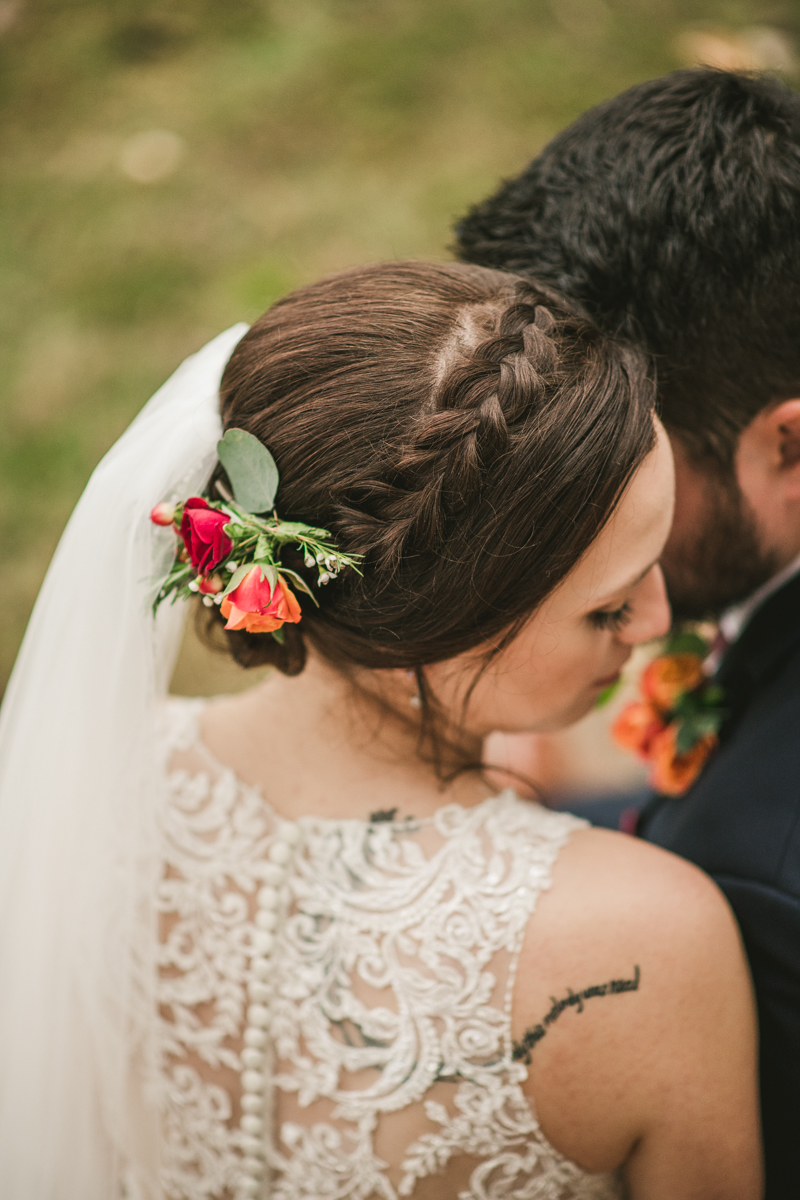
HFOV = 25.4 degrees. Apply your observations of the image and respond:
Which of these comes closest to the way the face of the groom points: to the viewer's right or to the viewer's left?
to the viewer's left

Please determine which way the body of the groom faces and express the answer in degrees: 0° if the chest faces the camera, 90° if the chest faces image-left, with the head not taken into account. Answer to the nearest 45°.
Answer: approximately 90°

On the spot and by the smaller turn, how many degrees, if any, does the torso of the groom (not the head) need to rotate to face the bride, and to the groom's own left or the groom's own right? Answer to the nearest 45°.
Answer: approximately 45° to the groom's own left

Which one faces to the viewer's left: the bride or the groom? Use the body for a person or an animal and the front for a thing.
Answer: the groom

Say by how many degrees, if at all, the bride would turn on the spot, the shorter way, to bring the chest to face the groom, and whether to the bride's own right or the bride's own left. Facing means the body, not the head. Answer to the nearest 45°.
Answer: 0° — they already face them

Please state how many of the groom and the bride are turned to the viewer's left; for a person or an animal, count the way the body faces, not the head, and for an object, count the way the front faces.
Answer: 1

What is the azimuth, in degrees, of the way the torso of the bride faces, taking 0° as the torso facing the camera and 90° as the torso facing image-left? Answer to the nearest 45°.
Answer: approximately 225°
